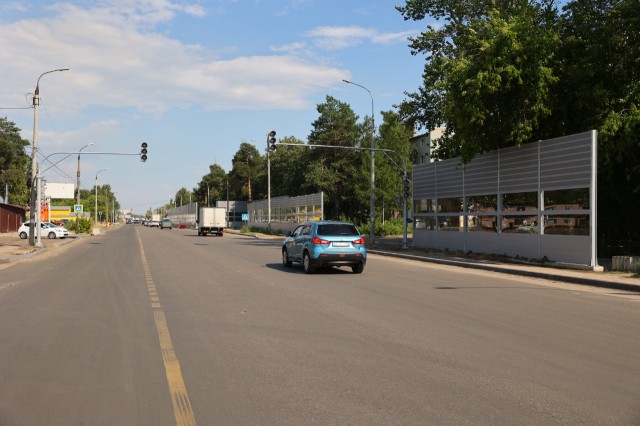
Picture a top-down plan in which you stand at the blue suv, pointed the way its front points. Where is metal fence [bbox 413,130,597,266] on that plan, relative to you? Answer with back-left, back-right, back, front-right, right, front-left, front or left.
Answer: right

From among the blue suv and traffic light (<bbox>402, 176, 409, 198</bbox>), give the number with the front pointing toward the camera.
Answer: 1

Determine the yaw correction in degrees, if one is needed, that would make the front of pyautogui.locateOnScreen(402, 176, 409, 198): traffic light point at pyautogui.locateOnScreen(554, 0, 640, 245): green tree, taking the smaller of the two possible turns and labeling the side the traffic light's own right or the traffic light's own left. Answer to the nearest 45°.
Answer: approximately 45° to the traffic light's own left

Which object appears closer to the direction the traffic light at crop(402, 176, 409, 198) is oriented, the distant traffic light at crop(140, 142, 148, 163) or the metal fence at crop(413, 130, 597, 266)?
the metal fence

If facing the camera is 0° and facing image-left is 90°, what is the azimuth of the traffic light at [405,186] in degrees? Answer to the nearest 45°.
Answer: approximately 0°

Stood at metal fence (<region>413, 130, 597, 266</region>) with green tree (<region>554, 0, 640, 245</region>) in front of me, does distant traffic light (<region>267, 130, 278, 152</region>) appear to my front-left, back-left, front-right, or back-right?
back-left

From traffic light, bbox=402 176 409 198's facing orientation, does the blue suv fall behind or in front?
in front

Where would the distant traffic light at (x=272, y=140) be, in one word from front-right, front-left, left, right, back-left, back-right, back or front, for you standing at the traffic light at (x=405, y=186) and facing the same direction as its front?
right

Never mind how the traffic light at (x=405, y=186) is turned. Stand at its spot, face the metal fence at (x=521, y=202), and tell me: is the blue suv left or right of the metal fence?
right

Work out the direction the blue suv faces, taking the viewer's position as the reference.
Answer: facing away from the viewer and to the left of the viewer

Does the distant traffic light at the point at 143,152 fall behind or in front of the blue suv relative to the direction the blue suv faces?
in front

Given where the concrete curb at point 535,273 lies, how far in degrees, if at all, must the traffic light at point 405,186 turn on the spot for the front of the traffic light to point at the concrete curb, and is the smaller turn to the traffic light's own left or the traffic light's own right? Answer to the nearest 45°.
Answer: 0° — it already faces it

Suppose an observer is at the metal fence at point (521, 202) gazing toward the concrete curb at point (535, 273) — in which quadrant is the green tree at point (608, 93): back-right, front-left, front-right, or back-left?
back-left
